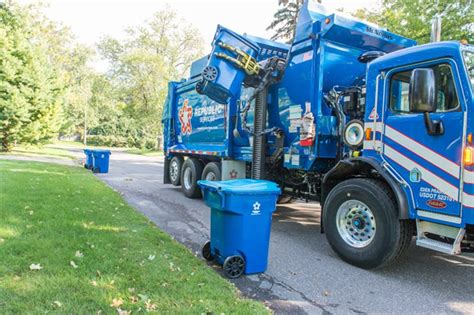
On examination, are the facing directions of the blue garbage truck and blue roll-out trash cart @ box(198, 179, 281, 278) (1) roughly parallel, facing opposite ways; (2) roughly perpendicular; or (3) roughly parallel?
roughly perpendicular

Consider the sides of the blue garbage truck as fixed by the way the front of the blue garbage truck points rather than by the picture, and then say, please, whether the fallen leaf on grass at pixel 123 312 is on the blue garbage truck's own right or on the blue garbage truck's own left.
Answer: on the blue garbage truck's own right

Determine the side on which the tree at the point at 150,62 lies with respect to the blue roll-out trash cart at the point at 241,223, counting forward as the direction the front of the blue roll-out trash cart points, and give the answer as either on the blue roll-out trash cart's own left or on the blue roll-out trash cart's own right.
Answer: on the blue roll-out trash cart's own left

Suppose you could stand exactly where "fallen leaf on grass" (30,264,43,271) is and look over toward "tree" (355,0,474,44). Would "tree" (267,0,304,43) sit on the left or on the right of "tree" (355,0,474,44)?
left

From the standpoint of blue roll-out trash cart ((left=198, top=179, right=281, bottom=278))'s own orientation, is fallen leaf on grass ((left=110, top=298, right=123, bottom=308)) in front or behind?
behind

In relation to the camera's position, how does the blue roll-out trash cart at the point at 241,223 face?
facing away from the viewer and to the right of the viewer

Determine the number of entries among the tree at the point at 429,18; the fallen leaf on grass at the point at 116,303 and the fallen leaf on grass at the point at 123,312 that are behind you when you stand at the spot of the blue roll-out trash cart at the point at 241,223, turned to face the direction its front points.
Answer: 2

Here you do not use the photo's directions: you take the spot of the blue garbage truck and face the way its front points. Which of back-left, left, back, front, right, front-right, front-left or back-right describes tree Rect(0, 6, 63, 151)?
back

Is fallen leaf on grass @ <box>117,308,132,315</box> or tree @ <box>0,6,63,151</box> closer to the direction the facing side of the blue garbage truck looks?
the fallen leaf on grass

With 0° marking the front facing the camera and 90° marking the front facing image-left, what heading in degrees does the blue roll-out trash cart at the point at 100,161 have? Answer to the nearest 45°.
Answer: approximately 270°

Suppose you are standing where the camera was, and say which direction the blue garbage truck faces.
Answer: facing the viewer and to the right of the viewer

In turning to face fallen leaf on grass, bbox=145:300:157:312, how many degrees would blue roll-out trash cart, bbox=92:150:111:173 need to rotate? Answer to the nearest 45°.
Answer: approximately 90° to its right

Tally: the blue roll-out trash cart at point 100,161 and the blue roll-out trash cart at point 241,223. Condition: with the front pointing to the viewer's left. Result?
0

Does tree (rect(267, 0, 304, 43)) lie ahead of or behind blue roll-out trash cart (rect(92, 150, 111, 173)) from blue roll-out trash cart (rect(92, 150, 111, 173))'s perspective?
ahead
